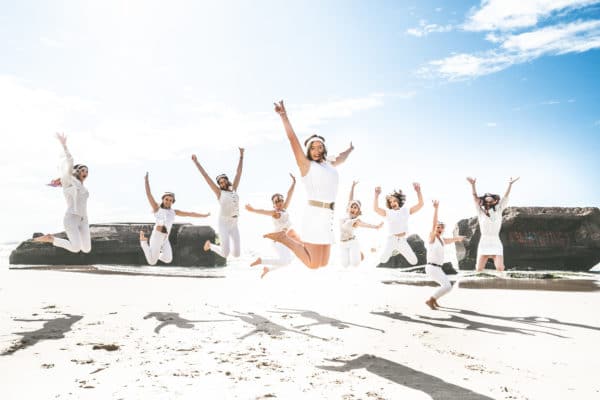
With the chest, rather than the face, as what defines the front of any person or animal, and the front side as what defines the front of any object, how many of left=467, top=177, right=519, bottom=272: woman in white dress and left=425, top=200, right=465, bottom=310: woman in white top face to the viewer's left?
0

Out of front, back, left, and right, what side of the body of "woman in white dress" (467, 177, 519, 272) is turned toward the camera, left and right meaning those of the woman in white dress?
front

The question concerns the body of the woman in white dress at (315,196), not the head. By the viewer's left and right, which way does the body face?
facing the viewer and to the right of the viewer

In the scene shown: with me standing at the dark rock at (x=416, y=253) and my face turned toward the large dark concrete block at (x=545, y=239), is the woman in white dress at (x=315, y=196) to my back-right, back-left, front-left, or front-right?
back-right

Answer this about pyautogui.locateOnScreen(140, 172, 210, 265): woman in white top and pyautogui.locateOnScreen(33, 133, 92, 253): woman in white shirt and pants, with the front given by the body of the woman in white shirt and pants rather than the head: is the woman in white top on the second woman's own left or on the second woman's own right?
on the second woman's own left

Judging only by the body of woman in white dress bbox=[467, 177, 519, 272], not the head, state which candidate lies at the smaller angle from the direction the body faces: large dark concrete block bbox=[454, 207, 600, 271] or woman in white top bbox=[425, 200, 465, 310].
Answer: the woman in white top

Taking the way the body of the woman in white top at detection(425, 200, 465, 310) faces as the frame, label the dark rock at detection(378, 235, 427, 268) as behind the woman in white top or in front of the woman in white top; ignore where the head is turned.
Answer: behind

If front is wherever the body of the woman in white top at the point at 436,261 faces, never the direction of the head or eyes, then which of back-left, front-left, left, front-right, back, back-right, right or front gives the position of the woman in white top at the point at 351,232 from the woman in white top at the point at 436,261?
back
